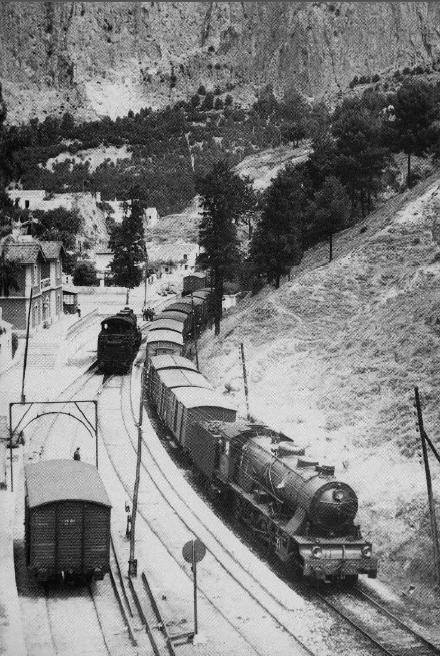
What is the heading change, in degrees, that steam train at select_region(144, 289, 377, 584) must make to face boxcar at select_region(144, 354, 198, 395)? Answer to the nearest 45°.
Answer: approximately 135° to its left

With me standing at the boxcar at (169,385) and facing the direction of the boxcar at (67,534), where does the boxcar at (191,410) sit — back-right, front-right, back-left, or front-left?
front-left

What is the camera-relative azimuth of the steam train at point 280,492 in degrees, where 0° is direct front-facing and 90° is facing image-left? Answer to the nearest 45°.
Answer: approximately 315°

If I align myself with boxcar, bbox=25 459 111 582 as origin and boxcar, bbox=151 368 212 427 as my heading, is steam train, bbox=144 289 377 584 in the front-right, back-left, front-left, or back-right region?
front-right

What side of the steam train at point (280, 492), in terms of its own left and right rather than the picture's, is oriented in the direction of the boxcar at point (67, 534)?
right

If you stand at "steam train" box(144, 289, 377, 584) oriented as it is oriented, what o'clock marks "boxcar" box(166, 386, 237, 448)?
The boxcar is roughly at 7 o'clock from the steam train.

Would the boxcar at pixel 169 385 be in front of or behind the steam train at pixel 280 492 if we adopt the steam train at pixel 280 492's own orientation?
behind
